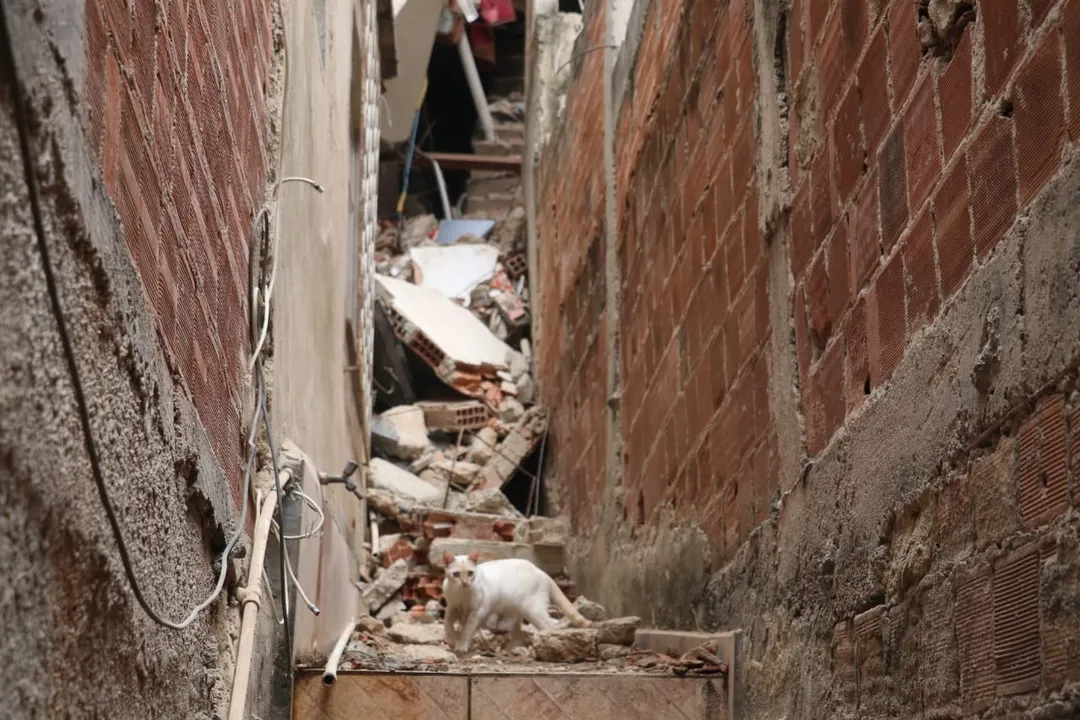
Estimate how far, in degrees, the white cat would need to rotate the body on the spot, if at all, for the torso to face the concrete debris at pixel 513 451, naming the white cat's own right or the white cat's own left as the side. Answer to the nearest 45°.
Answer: approximately 135° to the white cat's own right

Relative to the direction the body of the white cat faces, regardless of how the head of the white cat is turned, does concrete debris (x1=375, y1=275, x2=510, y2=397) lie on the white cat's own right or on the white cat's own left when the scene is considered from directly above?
on the white cat's own right

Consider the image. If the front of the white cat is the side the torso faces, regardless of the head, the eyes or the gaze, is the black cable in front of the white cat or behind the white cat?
in front

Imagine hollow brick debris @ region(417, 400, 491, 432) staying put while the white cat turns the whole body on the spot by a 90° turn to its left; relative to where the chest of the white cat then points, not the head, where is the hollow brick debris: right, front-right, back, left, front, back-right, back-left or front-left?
back-left

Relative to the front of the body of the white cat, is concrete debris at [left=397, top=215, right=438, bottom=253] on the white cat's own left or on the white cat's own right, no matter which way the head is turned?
on the white cat's own right

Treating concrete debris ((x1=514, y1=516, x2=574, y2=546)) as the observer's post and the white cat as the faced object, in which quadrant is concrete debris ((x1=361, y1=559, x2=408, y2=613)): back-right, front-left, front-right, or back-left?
front-right

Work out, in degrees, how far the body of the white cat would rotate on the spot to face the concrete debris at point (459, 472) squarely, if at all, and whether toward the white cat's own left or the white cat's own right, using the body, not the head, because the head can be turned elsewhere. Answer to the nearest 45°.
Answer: approximately 135° to the white cat's own right

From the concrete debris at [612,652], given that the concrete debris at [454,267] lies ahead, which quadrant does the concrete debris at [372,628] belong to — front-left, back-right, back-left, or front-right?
front-left

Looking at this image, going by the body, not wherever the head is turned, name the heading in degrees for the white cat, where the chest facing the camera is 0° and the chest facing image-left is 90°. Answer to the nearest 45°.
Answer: approximately 45°

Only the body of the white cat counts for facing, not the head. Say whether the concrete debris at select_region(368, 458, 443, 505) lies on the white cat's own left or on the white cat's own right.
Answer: on the white cat's own right

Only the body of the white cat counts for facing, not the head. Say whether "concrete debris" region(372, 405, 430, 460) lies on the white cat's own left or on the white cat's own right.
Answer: on the white cat's own right
